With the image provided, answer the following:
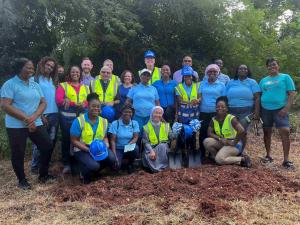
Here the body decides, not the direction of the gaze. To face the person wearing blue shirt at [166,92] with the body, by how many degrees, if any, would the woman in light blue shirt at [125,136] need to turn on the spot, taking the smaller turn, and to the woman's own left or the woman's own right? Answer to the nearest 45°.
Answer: approximately 135° to the woman's own left

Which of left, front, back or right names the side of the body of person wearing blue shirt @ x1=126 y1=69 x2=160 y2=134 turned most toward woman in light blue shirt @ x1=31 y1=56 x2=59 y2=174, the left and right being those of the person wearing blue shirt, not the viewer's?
right

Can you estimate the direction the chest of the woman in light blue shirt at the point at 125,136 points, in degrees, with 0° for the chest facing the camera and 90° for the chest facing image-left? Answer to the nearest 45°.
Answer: approximately 0°

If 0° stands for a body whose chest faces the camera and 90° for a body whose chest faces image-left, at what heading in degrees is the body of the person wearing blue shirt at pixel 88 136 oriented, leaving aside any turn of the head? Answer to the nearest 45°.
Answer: approximately 315°

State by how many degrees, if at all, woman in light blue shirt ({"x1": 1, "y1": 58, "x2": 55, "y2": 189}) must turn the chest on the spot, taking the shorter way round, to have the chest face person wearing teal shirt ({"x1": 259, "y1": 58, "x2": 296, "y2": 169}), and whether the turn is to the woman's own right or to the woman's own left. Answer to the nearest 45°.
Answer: approximately 45° to the woman's own left
